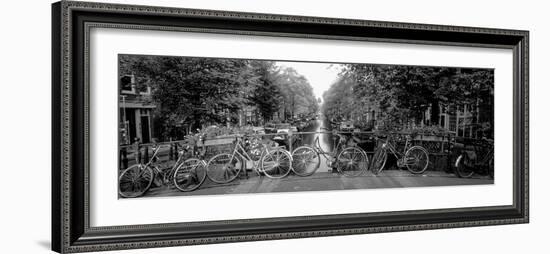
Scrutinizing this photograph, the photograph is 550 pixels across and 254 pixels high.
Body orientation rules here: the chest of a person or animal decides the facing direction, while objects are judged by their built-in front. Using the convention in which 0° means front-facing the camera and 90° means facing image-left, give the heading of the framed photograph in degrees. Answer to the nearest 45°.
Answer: approximately 315°
